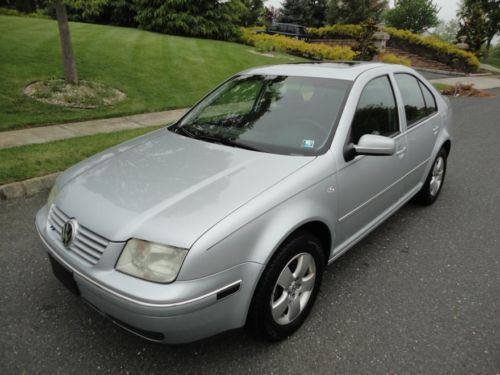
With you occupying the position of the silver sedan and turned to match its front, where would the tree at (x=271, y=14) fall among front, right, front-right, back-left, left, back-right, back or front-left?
back-right

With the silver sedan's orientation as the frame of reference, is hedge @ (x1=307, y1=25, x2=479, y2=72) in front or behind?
behind

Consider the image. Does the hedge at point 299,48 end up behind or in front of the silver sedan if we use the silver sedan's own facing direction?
behind

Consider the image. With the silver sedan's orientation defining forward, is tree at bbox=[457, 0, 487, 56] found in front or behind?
behind

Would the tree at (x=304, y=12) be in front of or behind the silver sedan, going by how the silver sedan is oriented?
behind

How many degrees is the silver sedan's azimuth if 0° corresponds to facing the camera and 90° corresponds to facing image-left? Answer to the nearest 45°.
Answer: approximately 45°

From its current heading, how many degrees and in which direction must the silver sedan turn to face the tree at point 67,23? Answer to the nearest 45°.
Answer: approximately 90° to its right

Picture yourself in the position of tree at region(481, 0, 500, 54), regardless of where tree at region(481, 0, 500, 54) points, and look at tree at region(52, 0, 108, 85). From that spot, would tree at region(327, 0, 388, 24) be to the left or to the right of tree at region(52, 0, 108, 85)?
right

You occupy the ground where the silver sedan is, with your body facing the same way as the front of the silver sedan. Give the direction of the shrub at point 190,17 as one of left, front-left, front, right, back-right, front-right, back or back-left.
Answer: back-right

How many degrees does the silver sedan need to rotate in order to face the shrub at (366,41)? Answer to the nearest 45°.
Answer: approximately 135° to its right

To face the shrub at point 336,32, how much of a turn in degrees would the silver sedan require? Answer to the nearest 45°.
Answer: approximately 135° to its right
